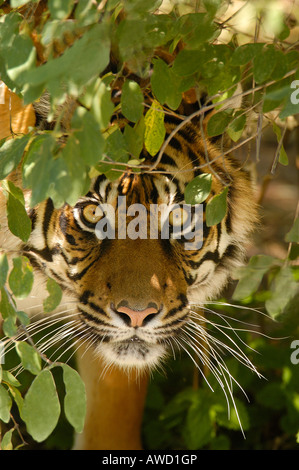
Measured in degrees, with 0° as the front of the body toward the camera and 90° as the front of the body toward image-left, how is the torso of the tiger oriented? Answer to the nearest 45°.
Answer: approximately 0°
